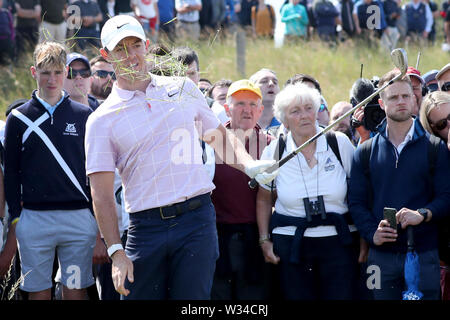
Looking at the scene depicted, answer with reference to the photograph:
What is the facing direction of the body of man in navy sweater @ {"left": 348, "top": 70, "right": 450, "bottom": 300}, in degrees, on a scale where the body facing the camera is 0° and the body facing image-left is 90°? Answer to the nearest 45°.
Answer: approximately 0°

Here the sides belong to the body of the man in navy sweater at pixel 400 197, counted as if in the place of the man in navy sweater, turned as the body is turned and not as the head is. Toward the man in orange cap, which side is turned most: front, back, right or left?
right

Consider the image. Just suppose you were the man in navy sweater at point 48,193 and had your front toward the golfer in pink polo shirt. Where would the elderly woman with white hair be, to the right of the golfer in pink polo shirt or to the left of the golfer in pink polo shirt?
left

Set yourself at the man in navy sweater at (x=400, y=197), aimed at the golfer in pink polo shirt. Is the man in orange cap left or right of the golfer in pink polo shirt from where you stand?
right

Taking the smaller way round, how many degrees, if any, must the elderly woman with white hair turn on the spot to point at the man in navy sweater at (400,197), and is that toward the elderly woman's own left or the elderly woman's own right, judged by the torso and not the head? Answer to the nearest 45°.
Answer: approximately 90° to the elderly woman's own left

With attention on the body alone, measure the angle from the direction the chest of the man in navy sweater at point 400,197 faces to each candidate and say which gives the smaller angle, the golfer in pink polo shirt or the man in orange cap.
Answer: the golfer in pink polo shirt
